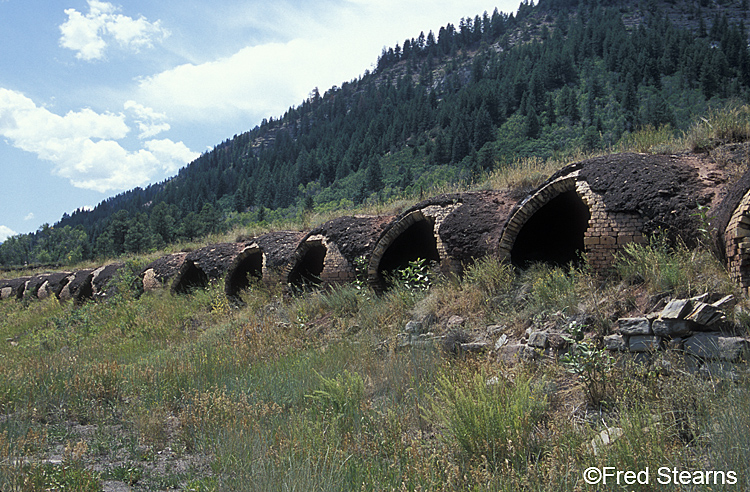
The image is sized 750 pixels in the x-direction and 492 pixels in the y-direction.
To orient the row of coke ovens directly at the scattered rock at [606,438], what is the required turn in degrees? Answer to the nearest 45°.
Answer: approximately 45° to its left

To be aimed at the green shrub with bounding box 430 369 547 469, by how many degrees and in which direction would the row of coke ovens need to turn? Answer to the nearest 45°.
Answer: approximately 45° to its left

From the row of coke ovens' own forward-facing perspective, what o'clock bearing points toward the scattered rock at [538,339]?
The scattered rock is roughly at 11 o'clock from the row of coke ovens.

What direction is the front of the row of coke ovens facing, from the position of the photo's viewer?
facing the viewer and to the left of the viewer

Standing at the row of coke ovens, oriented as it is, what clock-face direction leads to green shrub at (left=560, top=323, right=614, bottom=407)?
The green shrub is roughly at 11 o'clock from the row of coke ovens.

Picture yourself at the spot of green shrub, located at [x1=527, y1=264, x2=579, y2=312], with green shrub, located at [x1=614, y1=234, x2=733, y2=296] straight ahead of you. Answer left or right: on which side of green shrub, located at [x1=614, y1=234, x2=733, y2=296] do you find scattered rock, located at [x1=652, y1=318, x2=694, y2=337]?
right

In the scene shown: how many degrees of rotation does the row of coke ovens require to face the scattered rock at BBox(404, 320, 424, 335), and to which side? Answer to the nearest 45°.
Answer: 0° — it already faces it

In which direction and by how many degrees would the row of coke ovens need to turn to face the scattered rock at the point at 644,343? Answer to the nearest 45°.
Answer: approximately 45° to its left

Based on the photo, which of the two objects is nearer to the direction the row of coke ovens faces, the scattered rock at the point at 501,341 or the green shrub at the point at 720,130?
the scattered rock

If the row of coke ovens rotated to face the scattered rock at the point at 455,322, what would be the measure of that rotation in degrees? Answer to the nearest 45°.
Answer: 0° — it already faces it

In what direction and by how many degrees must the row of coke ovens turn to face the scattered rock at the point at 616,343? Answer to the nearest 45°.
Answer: approximately 45° to its left

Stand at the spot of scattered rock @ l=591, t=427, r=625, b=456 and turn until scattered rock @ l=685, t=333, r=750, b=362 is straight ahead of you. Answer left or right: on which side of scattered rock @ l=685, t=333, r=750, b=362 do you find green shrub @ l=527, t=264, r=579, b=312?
left
